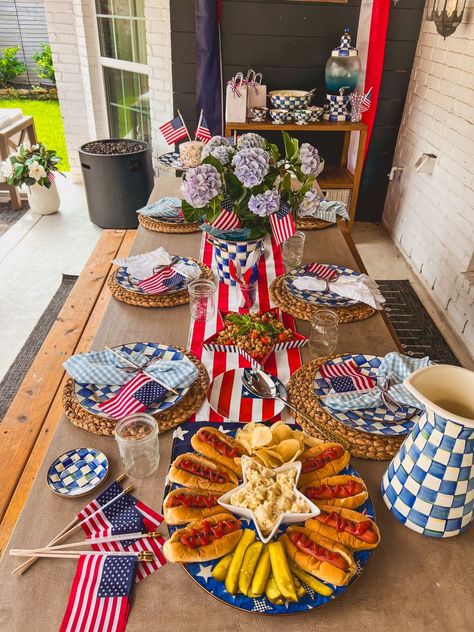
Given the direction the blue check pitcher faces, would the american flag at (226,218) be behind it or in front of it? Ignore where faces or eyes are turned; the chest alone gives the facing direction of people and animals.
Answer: in front

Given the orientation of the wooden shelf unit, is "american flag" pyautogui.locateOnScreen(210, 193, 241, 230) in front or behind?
in front

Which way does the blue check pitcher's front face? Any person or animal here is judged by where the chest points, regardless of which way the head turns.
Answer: to the viewer's left

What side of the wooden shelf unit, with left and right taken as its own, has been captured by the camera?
front

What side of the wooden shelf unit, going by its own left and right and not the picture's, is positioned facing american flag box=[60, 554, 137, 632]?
front

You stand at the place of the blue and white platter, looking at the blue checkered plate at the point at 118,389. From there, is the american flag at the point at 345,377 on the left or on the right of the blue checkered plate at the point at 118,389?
right

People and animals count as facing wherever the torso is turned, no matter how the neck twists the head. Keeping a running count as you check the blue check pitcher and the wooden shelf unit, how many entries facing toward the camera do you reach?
1

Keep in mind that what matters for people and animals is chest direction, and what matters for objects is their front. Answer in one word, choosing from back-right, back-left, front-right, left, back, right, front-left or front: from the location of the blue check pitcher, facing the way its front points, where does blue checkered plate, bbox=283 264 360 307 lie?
front-right

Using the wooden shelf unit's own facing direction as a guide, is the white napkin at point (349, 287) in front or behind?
in front

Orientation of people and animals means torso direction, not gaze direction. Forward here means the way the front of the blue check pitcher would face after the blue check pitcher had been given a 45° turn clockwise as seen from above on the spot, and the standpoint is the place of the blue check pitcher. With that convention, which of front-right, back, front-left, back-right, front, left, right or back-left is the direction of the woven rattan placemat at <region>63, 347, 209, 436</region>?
front-left

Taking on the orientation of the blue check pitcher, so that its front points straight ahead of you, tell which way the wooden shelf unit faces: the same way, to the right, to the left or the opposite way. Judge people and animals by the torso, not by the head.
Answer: to the left

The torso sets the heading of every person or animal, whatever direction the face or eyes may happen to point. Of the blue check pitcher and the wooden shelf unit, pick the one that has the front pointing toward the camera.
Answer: the wooden shelf unit

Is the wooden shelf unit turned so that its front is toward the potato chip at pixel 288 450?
yes

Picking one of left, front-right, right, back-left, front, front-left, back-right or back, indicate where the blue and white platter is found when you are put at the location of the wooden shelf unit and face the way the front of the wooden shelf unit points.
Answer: front

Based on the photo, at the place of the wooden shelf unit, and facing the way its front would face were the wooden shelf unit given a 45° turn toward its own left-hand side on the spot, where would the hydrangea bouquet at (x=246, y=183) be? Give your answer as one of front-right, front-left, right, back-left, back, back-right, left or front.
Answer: front-right

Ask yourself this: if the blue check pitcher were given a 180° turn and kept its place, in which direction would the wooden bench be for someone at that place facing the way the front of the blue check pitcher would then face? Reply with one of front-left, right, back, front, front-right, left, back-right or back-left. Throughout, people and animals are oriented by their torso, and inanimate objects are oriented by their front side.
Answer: back

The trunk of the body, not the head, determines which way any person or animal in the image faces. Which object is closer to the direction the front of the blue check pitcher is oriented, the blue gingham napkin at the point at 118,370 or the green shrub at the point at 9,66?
the blue gingham napkin
